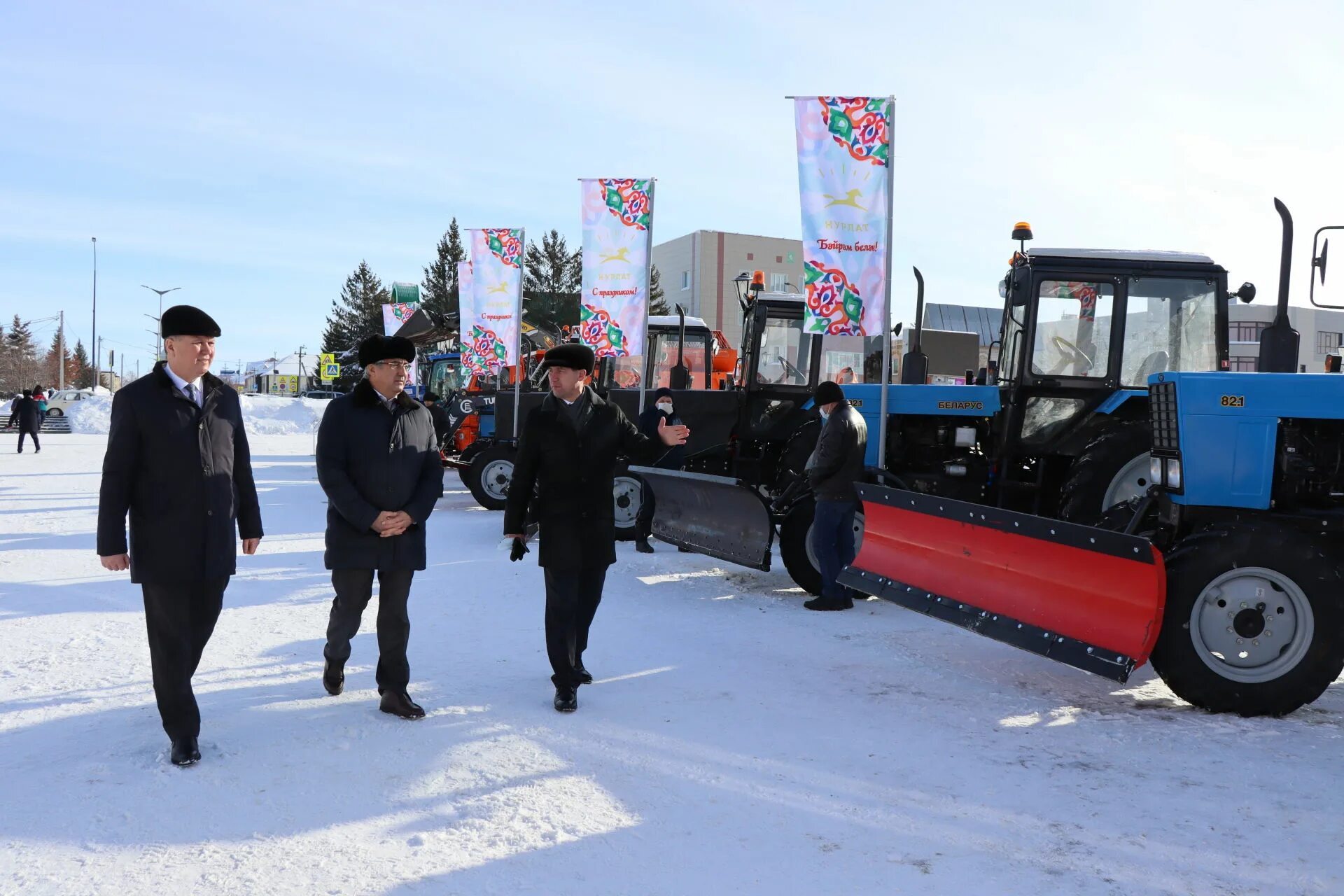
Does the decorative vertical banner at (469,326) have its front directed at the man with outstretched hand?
yes

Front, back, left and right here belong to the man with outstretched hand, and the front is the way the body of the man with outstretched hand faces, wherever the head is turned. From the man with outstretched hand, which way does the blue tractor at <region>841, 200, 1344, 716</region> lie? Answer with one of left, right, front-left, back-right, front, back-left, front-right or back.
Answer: left

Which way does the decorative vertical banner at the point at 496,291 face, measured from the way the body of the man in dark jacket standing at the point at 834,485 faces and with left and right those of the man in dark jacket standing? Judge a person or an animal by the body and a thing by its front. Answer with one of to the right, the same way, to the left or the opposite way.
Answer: to the left

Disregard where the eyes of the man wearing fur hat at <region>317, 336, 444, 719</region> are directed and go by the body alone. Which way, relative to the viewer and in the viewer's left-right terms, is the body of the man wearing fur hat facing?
facing the viewer and to the right of the viewer

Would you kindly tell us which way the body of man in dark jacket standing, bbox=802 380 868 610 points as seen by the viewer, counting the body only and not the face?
to the viewer's left

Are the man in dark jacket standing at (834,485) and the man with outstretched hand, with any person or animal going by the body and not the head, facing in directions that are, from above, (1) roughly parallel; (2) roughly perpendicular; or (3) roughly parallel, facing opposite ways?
roughly perpendicular

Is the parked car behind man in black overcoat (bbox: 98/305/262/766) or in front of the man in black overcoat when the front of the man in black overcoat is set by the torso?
behind

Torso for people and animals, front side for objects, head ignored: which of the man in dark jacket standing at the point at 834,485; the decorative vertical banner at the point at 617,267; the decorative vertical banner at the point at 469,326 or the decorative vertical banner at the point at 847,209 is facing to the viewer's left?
the man in dark jacket standing

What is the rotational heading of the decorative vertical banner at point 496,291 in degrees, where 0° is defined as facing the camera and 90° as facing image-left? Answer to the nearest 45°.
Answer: approximately 0°

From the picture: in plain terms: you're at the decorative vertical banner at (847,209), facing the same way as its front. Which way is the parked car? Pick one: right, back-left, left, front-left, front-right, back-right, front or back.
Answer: back-right
